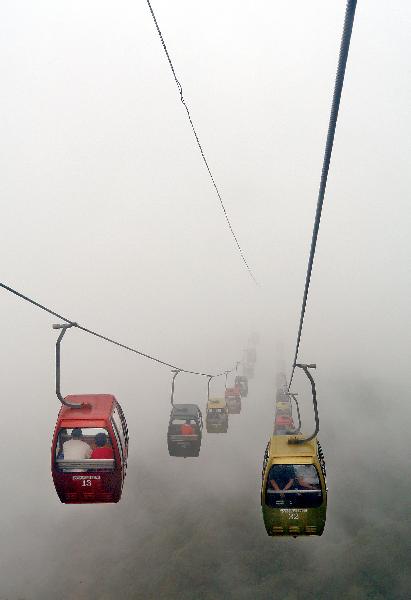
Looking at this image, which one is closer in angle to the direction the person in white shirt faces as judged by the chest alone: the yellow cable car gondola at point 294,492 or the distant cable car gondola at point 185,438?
the distant cable car gondola

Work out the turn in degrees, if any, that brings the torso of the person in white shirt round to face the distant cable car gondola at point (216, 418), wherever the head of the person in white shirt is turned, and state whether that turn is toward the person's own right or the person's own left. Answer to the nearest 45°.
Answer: approximately 45° to the person's own right

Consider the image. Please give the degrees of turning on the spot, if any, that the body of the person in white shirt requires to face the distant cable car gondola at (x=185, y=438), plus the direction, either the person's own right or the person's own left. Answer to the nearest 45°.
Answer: approximately 45° to the person's own right

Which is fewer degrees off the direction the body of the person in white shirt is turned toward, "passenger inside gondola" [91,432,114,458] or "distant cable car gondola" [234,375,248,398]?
the distant cable car gondola

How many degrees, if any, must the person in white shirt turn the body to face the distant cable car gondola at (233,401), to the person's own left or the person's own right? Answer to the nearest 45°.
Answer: approximately 45° to the person's own right

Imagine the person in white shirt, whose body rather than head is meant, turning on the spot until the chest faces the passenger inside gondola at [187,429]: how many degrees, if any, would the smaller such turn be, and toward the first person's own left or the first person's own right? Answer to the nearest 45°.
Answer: approximately 45° to the first person's own right

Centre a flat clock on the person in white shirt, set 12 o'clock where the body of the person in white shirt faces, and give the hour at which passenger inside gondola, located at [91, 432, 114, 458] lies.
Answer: The passenger inside gondola is roughly at 3 o'clock from the person in white shirt.

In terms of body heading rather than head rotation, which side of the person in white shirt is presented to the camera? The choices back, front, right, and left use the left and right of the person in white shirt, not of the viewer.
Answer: back

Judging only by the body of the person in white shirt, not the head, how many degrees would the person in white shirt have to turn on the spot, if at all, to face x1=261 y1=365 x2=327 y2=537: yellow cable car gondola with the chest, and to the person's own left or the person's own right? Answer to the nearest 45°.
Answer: approximately 90° to the person's own right

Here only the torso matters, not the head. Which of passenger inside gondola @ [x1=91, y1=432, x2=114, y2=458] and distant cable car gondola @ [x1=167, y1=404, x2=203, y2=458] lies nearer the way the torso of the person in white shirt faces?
the distant cable car gondola
